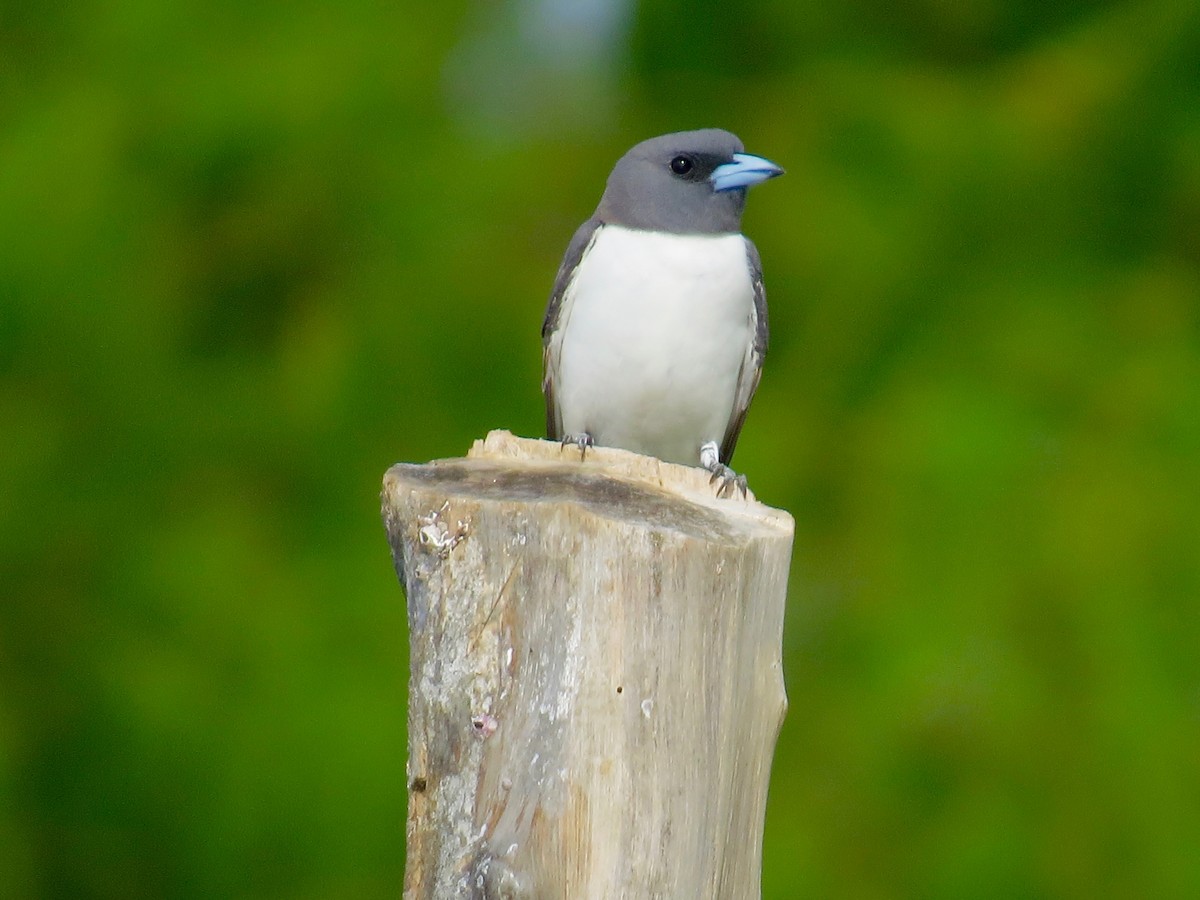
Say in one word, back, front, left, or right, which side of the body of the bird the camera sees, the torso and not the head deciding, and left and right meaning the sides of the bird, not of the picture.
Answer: front
